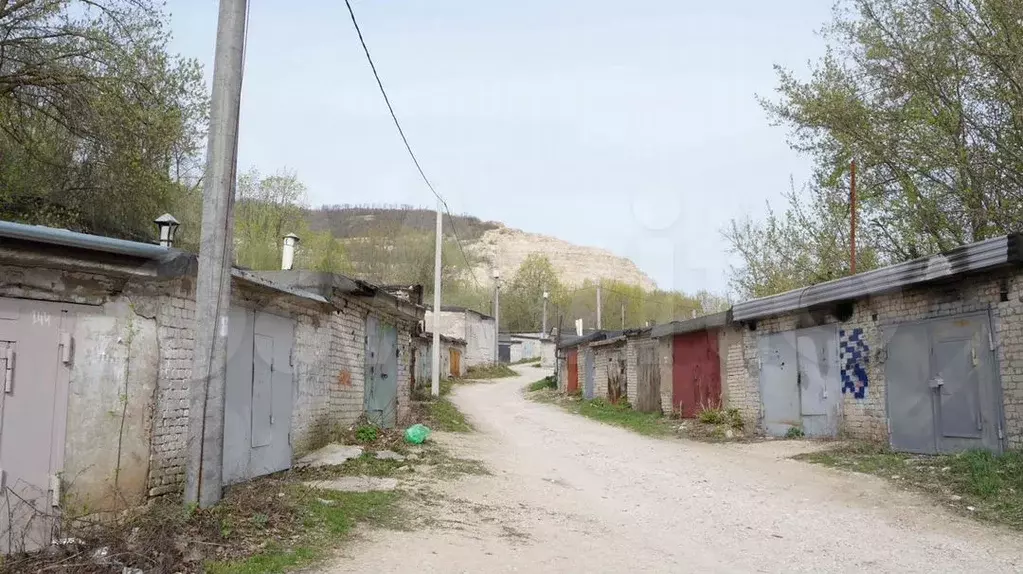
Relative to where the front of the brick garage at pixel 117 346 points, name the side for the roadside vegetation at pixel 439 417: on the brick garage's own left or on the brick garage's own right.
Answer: on the brick garage's own left

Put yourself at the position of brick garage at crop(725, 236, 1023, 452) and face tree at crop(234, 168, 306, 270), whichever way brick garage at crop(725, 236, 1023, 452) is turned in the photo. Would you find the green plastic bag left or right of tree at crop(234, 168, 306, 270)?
left

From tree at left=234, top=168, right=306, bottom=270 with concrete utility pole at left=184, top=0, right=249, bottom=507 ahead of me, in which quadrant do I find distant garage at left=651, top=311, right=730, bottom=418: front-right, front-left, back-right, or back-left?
front-left

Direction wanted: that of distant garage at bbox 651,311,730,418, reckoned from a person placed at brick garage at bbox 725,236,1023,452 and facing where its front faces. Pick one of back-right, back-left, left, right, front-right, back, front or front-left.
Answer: right

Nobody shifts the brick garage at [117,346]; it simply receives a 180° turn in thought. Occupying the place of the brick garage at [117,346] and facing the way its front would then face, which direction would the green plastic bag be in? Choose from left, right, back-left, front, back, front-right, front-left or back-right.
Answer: right

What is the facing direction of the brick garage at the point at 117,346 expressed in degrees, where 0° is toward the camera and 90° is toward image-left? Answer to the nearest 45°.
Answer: approximately 315°

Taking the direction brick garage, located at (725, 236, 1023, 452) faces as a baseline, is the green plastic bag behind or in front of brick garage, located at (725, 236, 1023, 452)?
in front

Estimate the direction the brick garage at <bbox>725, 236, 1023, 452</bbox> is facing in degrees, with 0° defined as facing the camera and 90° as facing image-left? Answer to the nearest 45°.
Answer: approximately 45°

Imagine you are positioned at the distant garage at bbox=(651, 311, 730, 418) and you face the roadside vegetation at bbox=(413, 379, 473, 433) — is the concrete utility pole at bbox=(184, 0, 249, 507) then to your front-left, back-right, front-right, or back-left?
front-left

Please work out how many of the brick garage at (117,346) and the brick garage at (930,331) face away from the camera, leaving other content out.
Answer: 0

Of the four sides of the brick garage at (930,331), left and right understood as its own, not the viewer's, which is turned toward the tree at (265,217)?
right

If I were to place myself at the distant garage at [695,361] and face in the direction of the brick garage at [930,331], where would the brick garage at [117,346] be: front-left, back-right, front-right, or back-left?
front-right
